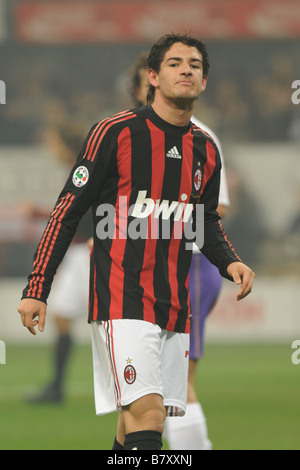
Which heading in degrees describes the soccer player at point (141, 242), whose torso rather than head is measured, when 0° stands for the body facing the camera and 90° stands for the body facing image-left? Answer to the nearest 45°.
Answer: approximately 315°
